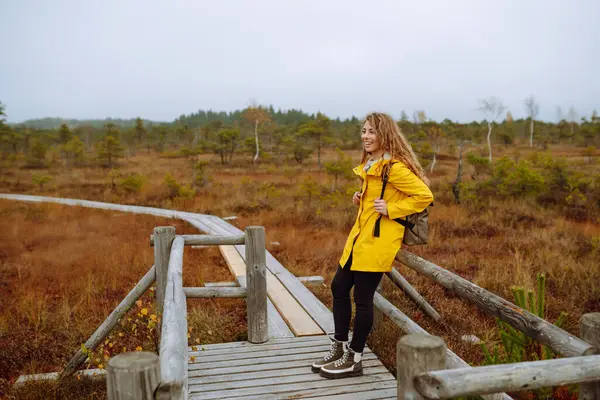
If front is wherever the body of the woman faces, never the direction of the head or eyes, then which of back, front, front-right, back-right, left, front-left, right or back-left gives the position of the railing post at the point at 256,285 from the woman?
right

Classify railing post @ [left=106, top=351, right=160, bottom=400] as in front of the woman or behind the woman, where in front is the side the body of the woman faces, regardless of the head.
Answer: in front

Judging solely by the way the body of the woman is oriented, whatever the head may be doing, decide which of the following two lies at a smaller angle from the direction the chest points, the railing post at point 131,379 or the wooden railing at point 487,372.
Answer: the railing post

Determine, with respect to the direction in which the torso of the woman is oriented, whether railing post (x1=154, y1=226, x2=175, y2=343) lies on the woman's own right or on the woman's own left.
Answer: on the woman's own right

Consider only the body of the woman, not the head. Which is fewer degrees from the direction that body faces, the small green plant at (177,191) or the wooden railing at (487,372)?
the wooden railing

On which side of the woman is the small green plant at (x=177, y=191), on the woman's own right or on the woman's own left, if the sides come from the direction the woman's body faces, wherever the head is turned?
on the woman's own right

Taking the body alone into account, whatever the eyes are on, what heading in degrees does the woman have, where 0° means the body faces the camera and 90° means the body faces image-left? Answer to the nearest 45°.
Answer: approximately 45°

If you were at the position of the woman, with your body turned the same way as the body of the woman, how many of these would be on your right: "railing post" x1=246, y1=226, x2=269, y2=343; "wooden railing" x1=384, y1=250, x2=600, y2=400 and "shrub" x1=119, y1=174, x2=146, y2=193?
2

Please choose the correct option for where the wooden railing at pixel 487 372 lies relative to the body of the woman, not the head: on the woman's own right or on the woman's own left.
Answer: on the woman's own left
